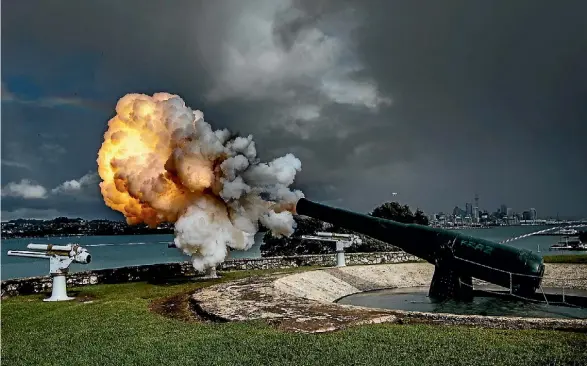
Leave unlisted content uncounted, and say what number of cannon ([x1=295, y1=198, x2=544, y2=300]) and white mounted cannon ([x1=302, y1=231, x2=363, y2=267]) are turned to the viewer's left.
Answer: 2

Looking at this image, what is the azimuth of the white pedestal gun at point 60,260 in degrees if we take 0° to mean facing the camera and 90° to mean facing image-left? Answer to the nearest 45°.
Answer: approximately 90°

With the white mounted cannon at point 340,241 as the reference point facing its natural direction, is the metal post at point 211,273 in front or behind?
in front

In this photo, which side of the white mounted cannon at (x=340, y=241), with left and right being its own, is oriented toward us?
left

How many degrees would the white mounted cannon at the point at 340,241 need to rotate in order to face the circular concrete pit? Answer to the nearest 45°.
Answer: approximately 90° to its left

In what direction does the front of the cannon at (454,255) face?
to the viewer's left

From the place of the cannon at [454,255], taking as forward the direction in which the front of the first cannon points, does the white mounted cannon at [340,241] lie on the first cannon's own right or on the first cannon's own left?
on the first cannon's own right
